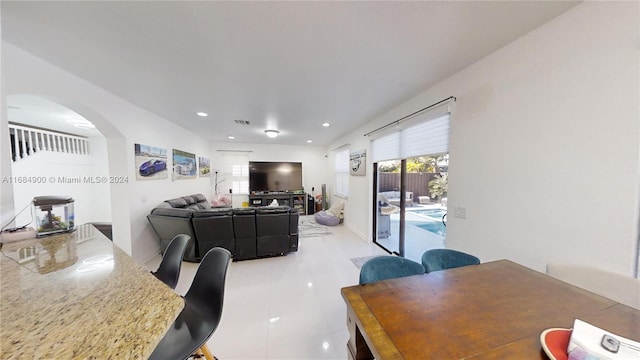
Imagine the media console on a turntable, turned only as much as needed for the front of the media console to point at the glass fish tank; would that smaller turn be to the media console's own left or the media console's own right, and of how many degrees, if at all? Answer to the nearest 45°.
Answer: approximately 45° to the media console's own right

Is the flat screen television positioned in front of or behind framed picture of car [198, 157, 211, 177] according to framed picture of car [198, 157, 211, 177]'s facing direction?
in front

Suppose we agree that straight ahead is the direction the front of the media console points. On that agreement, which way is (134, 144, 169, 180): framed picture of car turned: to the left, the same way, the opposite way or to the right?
to the left

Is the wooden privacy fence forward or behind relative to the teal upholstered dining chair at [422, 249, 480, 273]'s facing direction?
behind

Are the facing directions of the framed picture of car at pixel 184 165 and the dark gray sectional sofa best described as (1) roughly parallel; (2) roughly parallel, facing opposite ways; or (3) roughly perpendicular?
roughly perpendicular

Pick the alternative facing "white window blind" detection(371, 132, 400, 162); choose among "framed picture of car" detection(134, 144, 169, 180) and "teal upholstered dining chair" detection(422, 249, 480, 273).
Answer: the framed picture of car

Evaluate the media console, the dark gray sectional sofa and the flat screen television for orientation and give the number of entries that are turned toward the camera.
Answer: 2

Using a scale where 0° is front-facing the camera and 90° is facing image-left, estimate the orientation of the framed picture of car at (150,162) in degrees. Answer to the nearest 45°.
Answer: approximately 315°

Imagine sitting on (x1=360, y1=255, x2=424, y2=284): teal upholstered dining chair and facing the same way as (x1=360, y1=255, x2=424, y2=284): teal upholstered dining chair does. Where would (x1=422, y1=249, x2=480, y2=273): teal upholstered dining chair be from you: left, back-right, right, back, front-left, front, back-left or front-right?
left

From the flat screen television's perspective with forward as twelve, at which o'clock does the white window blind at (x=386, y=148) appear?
The white window blind is roughly at 11 o'clock from the flat screen television.

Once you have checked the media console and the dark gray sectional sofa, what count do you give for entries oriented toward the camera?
1

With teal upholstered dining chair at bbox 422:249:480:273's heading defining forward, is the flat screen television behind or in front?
behind

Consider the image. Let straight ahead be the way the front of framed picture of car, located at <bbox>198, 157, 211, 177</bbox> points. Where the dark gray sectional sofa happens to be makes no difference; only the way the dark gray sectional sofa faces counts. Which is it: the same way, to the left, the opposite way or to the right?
to the left

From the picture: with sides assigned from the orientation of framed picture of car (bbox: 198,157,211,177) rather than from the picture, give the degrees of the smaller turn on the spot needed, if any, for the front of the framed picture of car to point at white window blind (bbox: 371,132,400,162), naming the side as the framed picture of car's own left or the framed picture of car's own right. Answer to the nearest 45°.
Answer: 0° — it already faces it

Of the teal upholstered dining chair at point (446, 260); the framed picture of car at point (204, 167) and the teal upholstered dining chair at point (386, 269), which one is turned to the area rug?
the framed picture of car
